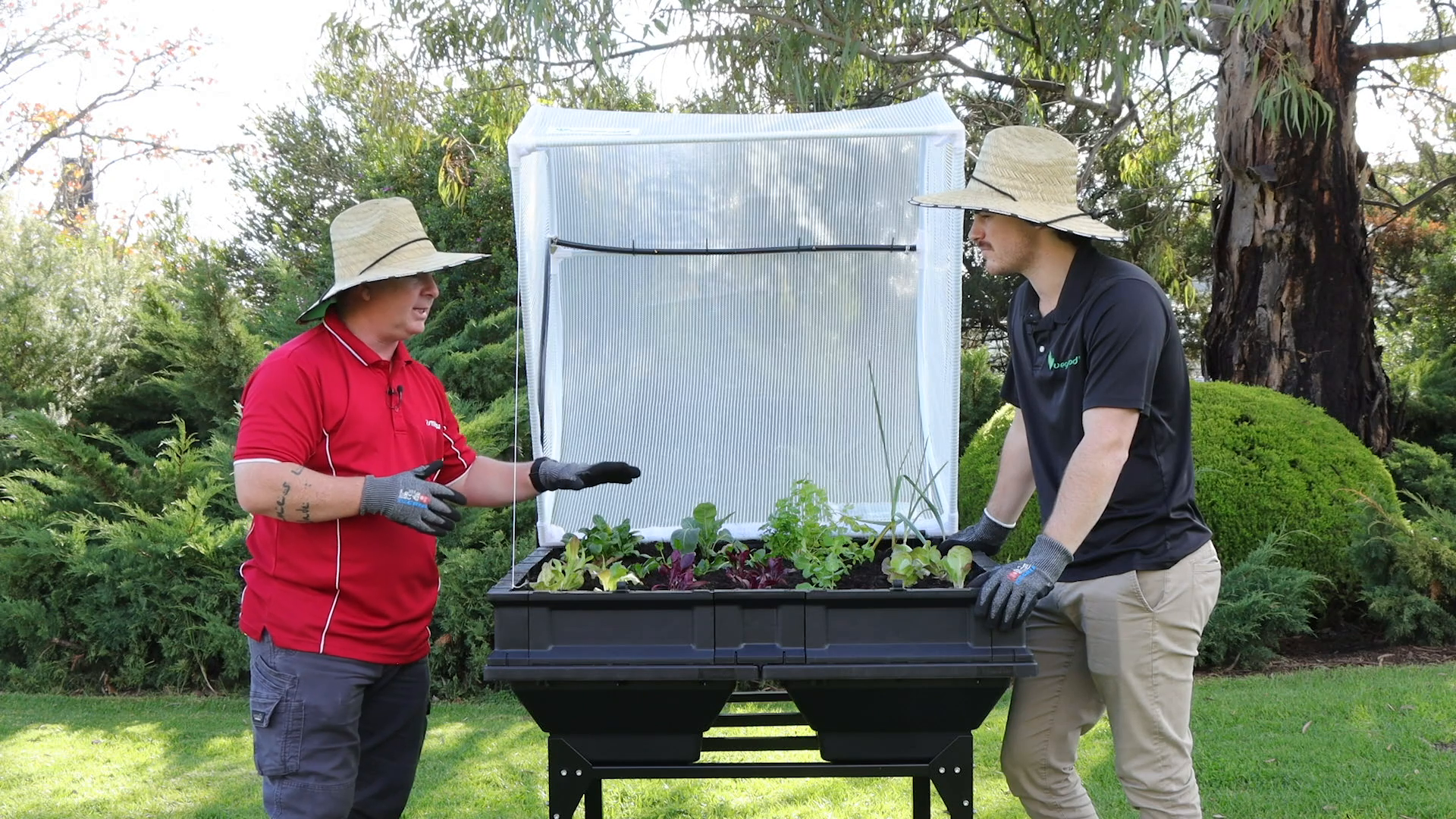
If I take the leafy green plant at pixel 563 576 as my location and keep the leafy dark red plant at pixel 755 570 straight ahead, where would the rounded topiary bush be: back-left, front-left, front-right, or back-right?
front-left

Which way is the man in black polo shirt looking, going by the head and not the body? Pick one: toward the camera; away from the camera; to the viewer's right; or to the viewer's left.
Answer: to the viewer's left

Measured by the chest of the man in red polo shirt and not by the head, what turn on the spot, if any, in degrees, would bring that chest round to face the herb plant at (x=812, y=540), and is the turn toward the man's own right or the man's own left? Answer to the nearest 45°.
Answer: approximately 45° to the man's own left

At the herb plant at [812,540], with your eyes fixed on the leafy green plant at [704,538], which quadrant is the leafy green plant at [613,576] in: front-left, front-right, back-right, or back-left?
front-left

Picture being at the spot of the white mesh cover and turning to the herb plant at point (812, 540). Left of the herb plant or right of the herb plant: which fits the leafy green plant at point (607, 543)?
right

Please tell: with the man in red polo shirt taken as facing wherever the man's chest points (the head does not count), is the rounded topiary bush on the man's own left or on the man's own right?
on the man's own left

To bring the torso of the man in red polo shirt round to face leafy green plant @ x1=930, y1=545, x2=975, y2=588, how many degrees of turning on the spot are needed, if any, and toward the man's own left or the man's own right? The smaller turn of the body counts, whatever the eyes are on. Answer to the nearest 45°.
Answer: approximately 45° to the man's own left

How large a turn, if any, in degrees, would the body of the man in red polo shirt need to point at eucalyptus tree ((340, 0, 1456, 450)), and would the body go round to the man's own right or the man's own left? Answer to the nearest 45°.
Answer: approximately 90° to the man's own left

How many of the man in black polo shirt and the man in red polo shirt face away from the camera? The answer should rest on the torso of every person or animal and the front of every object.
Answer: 0

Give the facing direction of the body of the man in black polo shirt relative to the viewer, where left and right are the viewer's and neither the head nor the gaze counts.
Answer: facing the viewer and to the left of the viewer

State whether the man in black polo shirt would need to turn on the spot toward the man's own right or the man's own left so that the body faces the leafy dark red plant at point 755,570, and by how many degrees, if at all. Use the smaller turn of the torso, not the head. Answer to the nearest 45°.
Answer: approximately 45° to the man's own right

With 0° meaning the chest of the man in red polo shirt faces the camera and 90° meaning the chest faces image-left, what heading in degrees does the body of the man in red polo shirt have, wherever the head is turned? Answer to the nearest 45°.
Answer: approximately 315°
